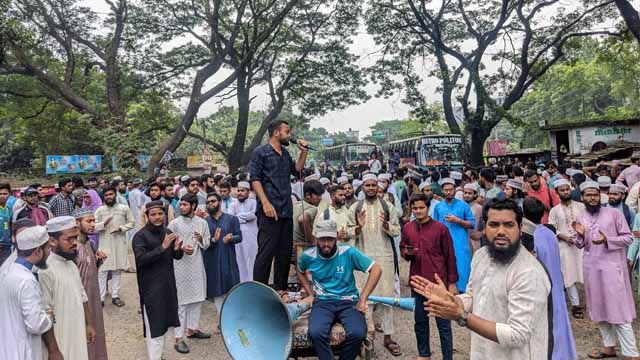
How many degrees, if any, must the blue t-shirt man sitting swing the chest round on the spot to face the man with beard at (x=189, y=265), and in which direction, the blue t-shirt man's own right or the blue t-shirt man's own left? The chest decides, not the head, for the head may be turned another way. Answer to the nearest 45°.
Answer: approximately 135° to the blue t-shirt man's own right

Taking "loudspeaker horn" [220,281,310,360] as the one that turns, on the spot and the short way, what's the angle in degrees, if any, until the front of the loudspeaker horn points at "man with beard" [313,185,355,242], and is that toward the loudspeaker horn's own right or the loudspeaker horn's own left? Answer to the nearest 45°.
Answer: approximately 180°

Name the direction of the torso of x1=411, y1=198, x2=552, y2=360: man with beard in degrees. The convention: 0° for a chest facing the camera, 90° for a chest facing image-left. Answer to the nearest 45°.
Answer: approximately 45°

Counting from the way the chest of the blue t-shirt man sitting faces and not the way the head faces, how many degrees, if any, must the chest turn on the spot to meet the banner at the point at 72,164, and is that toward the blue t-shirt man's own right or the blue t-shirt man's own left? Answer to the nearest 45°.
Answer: approximately 135° to the blue t-shirt man's own right

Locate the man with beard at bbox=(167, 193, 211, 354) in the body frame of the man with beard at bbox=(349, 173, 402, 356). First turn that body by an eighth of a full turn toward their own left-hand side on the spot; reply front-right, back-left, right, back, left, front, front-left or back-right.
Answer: back-right

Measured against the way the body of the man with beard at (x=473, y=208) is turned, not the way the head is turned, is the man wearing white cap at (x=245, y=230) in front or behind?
in front

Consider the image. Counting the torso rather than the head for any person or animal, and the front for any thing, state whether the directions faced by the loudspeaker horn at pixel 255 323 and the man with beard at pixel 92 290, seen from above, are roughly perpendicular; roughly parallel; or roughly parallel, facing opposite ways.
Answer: roughly perpendicular

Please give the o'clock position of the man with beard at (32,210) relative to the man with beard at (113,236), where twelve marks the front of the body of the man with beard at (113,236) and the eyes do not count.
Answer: the man with beard at (32,210) is roughly at 4 o'clock from the man with beard at (113,236).
